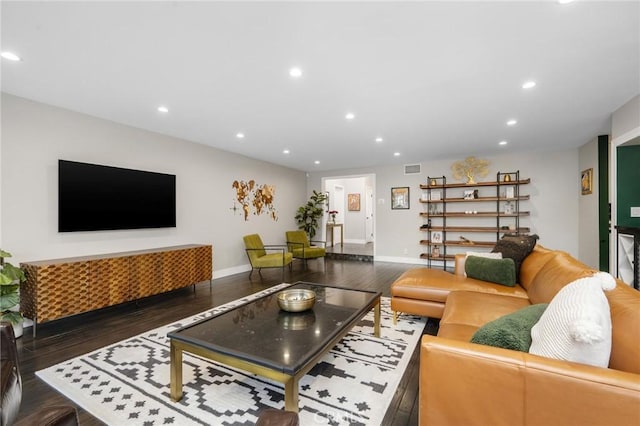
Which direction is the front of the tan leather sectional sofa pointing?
to the viewer's left

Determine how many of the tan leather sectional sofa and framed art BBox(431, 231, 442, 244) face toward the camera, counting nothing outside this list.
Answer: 1

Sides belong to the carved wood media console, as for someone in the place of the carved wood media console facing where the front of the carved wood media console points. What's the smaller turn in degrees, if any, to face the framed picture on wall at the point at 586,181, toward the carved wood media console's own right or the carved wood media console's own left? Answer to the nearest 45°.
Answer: approximately 45° to the carved wood media console's own left

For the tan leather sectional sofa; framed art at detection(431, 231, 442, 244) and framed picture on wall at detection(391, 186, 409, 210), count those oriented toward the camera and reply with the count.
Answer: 2

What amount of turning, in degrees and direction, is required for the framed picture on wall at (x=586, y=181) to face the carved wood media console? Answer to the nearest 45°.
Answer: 0° — it already faces it

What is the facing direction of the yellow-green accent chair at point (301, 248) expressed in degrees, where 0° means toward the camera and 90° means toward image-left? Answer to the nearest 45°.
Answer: approximately 315°

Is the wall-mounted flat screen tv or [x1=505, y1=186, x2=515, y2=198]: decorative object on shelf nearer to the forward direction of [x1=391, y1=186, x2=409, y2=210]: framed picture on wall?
the wall-mounted flat screen tv
